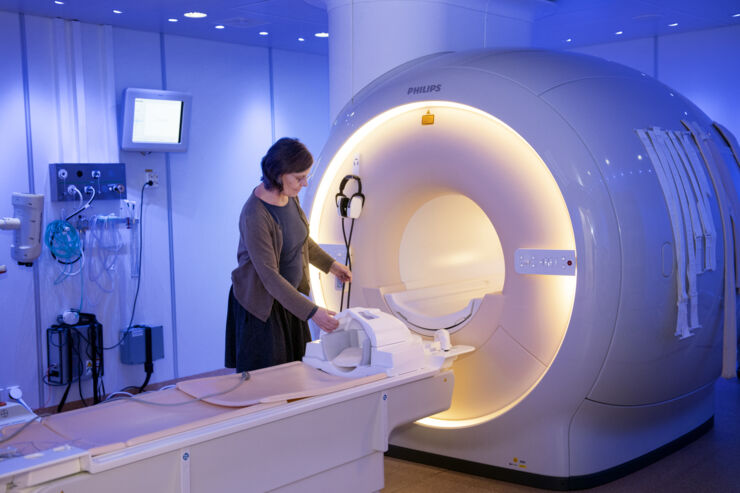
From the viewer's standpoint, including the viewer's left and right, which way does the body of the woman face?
facing the viewer and to the right of the viewer

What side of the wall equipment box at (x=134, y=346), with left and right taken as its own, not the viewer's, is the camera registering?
front

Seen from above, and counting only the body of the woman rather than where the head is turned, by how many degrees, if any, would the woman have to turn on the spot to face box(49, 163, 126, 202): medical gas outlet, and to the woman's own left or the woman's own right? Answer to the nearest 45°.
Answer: approximately 180°

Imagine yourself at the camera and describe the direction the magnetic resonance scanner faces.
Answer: facing the viewer and to the left of the viewer

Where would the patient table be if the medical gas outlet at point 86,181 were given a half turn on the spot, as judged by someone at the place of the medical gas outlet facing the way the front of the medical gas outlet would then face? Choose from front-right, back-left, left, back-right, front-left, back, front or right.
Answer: back

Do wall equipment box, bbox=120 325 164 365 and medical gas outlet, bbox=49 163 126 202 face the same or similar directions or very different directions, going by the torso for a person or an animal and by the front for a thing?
same or similar directions

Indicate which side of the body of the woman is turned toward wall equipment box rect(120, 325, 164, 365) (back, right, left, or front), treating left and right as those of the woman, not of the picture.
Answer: back

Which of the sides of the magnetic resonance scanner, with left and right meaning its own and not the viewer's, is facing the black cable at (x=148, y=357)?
right

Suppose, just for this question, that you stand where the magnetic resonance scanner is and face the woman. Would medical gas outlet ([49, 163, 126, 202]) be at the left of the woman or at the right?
right

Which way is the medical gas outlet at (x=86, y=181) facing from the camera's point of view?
toward the camera

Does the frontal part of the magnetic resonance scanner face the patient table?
yes
